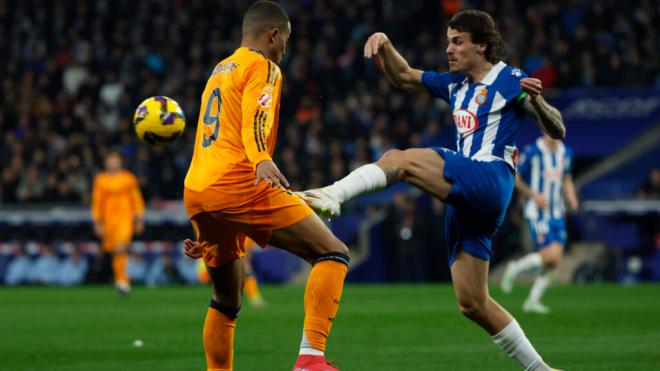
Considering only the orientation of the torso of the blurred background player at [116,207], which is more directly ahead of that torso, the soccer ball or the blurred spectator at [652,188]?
the soccer ball

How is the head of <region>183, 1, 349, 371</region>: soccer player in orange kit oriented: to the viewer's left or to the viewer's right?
to the viewer's right

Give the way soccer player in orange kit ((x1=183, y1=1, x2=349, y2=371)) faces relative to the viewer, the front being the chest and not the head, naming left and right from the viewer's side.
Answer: facing away from the viewer and to the right of the viewer

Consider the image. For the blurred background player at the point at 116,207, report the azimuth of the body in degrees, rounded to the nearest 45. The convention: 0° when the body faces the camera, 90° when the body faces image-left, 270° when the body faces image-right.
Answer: approximately 0°

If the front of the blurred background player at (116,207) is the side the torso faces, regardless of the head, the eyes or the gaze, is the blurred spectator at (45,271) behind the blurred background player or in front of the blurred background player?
behind

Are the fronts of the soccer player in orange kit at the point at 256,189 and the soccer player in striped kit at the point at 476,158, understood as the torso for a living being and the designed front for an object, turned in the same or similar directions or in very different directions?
very different directions

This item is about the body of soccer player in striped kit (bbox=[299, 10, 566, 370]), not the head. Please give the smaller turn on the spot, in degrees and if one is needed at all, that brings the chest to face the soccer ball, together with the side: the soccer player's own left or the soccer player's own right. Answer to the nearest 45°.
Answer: approximately 45° to the soccer player's own right

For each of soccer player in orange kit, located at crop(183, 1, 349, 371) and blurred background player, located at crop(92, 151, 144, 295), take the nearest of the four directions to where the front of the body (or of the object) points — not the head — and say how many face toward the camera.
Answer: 1

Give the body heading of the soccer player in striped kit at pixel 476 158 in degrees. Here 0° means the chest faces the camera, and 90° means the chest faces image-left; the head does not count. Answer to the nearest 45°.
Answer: approximately 45°
